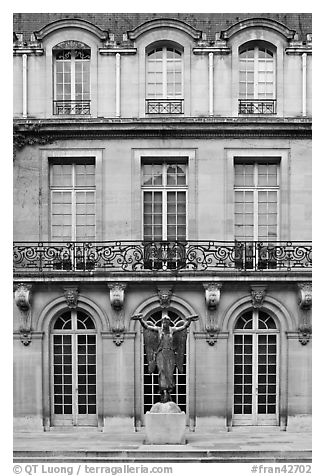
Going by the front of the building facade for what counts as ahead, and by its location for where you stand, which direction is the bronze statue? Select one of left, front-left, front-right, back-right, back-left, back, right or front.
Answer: front

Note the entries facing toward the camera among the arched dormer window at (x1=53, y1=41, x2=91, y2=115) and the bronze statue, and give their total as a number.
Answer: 2

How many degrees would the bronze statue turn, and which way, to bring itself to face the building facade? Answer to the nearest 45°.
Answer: approximately 180°

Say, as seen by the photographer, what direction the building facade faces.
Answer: facing the viewer

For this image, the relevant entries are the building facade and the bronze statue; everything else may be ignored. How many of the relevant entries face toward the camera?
2

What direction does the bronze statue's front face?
toward the camera

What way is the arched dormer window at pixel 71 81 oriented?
toward the camera
